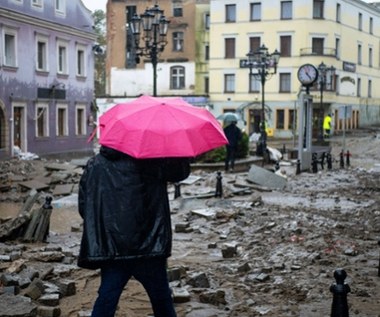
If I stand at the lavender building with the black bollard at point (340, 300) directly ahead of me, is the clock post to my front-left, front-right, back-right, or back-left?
front-left

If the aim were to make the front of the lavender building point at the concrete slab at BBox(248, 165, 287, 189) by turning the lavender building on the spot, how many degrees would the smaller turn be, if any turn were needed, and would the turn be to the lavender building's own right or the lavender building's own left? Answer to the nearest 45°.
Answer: approximately 45° to the lavender building's own right

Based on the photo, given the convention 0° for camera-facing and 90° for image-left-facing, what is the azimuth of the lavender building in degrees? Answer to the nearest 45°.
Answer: approximately 315°

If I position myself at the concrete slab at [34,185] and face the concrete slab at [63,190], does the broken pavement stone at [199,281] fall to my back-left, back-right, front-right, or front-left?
front-right

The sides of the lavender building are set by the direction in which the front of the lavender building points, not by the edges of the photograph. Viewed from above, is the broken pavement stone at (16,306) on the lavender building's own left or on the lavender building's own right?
on the lavender building's own right

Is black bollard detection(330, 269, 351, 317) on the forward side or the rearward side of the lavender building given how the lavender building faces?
on the forward side

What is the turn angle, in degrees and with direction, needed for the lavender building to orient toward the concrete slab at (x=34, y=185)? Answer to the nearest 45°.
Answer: approximately 45° to its right

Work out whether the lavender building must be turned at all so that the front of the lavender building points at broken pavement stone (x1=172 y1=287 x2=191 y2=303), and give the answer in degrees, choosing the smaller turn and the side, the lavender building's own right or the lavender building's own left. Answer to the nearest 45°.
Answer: approximately 45° to the lavender building's own right

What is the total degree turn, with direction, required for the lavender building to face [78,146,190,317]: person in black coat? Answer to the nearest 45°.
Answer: approximately 45° to its right

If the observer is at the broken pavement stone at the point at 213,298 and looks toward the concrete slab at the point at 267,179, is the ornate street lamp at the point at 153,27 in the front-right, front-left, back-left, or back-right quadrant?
front-left

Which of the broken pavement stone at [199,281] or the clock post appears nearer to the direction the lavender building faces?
the clock post

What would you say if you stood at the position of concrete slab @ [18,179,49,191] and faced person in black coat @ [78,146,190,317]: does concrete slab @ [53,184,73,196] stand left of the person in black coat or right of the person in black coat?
left

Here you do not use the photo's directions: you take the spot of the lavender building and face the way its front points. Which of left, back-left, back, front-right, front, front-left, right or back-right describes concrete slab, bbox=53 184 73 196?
front-right

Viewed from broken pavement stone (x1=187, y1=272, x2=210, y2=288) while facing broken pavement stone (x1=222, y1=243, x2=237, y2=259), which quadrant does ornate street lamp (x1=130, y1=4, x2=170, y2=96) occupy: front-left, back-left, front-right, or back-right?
front-left
